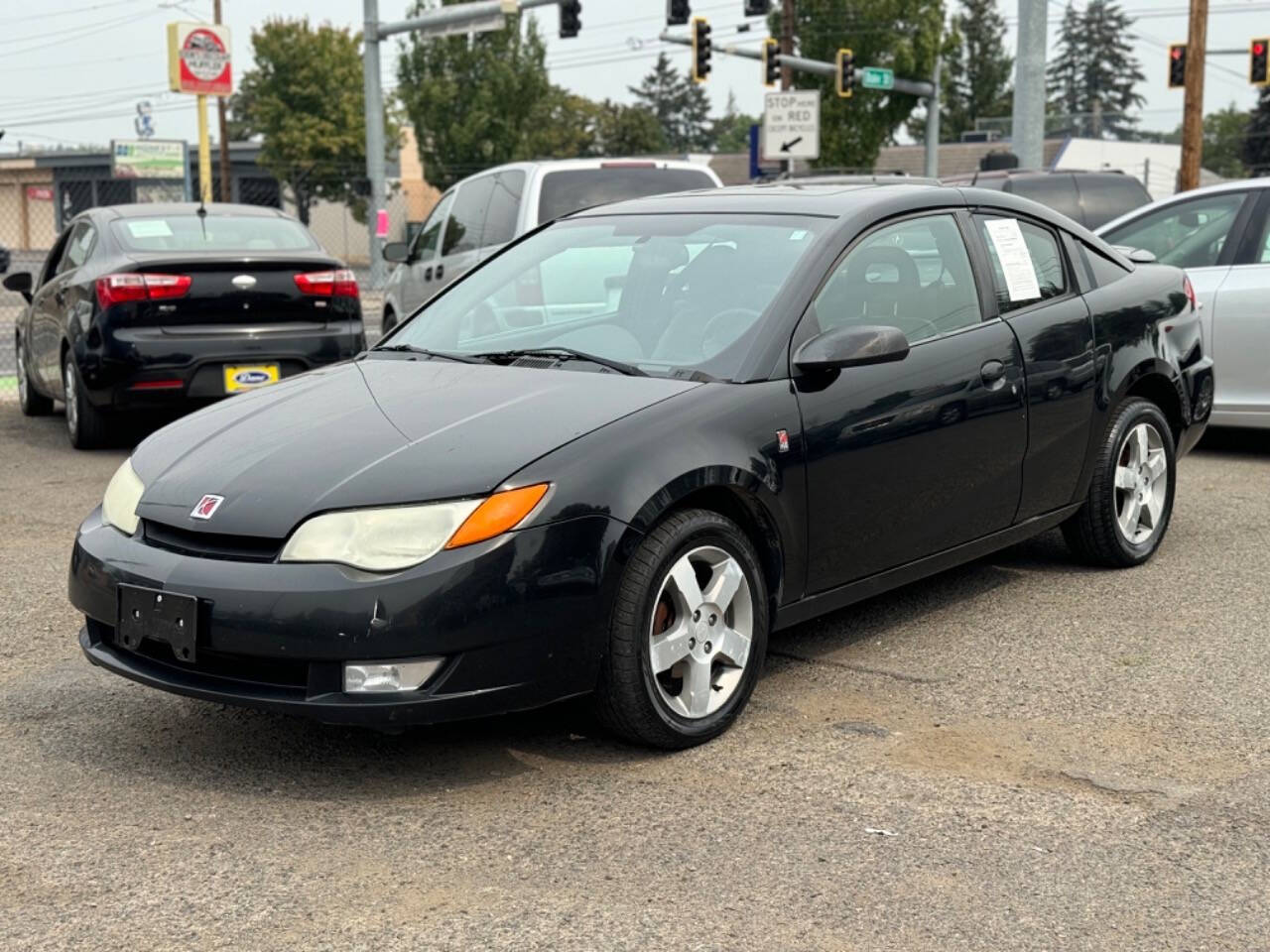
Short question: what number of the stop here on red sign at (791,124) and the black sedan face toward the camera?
1

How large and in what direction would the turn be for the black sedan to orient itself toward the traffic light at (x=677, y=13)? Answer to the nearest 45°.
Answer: approximately 90° to its right

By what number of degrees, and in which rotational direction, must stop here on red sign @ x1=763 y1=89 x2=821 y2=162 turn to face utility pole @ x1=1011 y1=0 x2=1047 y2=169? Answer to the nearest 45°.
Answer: approximately 45° to its left

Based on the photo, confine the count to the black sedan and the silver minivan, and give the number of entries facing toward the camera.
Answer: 0

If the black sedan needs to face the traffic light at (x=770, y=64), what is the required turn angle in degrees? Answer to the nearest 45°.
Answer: approximately 90° to its right

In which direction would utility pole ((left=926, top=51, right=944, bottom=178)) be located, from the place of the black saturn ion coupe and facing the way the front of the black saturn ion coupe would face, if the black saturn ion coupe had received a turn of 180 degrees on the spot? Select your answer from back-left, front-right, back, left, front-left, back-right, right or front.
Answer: front-left

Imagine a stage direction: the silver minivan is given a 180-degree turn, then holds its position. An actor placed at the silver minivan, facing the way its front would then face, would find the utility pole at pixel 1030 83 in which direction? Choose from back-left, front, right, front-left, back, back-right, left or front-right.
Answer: left

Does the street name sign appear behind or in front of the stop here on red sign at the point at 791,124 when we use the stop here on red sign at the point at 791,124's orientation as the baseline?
behind

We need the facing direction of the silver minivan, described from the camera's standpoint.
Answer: facing away from the viewer and to the left of the viewer

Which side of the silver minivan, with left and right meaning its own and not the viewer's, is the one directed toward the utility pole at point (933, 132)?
right

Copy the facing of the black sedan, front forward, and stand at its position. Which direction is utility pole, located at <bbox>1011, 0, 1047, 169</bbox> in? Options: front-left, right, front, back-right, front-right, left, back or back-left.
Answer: right

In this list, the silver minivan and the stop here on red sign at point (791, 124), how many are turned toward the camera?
1
